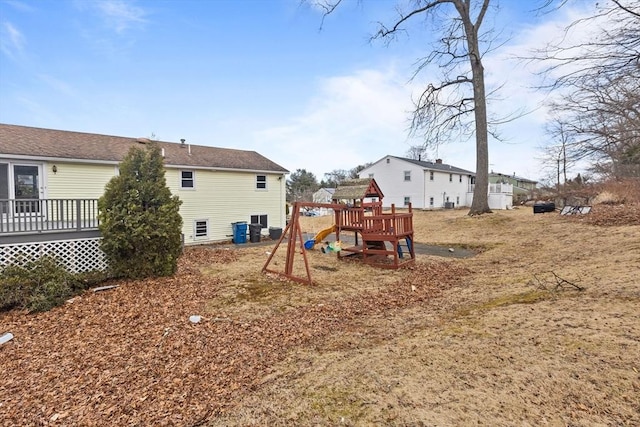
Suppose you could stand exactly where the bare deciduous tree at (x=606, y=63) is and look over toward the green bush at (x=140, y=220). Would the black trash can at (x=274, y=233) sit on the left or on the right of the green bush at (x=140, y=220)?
right

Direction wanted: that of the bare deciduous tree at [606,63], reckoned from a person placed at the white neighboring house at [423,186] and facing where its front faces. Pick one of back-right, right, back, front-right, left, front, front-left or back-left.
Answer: back-left
